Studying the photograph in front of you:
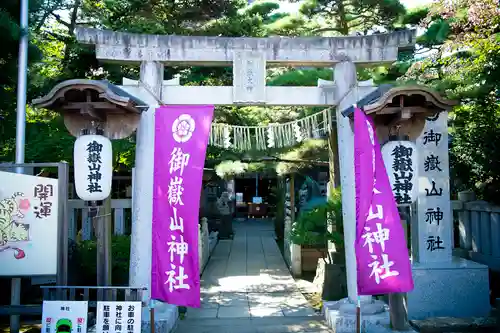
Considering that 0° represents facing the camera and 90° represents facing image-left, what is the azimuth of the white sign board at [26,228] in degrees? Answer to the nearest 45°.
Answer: approximately 0°

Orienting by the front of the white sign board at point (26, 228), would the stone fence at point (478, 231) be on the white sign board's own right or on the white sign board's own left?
on the white sign board's own left

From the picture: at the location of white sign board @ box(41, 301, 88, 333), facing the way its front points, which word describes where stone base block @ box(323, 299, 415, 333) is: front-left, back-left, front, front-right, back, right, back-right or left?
left

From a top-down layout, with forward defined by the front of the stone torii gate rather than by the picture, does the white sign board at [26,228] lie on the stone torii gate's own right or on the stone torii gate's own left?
on the stone torii gate's own right

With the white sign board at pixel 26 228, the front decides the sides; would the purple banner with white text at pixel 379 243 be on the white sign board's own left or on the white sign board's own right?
on the white sign board's own left

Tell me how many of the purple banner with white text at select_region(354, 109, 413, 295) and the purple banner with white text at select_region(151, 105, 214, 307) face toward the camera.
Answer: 2

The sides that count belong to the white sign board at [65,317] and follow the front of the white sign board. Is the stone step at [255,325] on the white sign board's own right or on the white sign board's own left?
on the white sign board's own left
